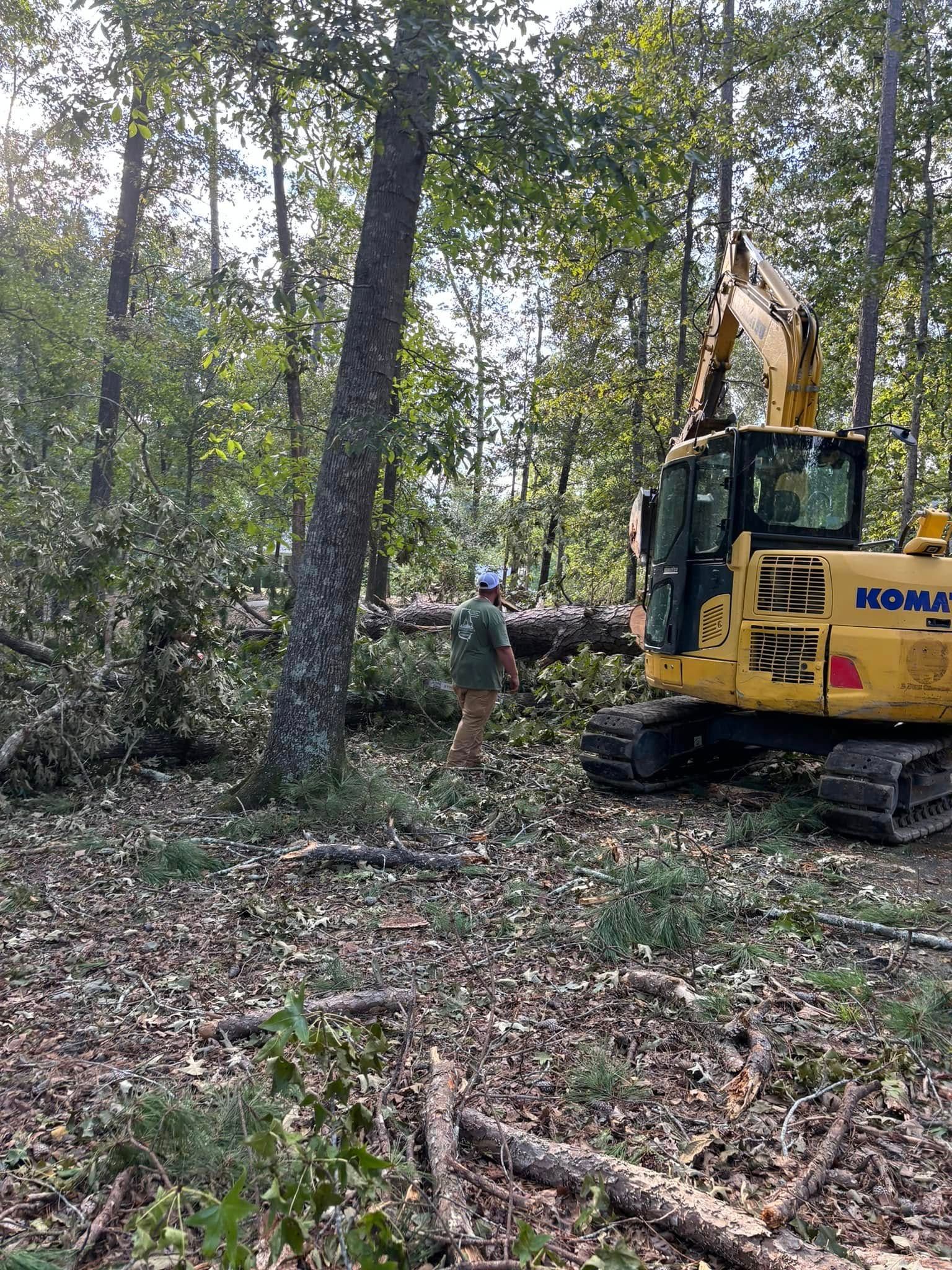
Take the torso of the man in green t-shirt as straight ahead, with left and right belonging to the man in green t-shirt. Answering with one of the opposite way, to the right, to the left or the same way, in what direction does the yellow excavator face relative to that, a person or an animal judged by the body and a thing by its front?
to the left

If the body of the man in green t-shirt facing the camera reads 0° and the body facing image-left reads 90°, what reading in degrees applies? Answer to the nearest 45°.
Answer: approximately 225°

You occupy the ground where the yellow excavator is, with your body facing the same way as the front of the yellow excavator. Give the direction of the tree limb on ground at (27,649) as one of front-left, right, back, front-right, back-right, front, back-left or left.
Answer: front-left

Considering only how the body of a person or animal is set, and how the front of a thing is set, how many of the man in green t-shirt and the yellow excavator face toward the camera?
0

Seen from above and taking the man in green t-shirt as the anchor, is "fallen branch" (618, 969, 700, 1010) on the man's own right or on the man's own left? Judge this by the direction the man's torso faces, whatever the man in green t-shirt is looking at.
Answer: on the man's own right

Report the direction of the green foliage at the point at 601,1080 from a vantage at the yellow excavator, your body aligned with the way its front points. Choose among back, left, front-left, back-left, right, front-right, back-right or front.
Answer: back-left

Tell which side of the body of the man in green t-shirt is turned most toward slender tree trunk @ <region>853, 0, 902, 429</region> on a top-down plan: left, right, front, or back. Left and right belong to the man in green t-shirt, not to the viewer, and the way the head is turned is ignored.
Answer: front

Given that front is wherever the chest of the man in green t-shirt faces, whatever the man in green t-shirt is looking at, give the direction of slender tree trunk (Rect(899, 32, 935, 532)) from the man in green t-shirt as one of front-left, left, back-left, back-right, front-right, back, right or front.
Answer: front

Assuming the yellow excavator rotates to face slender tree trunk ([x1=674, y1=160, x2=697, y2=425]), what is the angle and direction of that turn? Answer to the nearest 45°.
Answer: approximately 45° to its right

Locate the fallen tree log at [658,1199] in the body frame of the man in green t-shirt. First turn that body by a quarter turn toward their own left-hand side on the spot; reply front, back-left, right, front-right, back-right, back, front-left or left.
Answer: back-left

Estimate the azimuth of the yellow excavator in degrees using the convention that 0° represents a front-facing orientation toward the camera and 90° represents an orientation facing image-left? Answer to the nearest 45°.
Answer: approximately 135°

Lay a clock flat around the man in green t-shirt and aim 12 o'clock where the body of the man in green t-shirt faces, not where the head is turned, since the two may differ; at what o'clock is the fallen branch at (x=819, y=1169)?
The fallen branch is roughly at 4 o'clock from the man in green t-shirt.

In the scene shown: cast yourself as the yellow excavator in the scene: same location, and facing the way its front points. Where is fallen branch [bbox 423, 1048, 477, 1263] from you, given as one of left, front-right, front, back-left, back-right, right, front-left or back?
back-left

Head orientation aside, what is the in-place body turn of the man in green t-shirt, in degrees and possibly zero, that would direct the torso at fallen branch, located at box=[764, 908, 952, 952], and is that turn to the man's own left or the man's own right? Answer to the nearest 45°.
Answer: approximately 90° to the man's own right

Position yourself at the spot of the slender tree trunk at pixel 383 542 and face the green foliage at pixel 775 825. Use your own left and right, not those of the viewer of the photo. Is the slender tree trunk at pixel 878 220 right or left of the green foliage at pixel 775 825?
left
